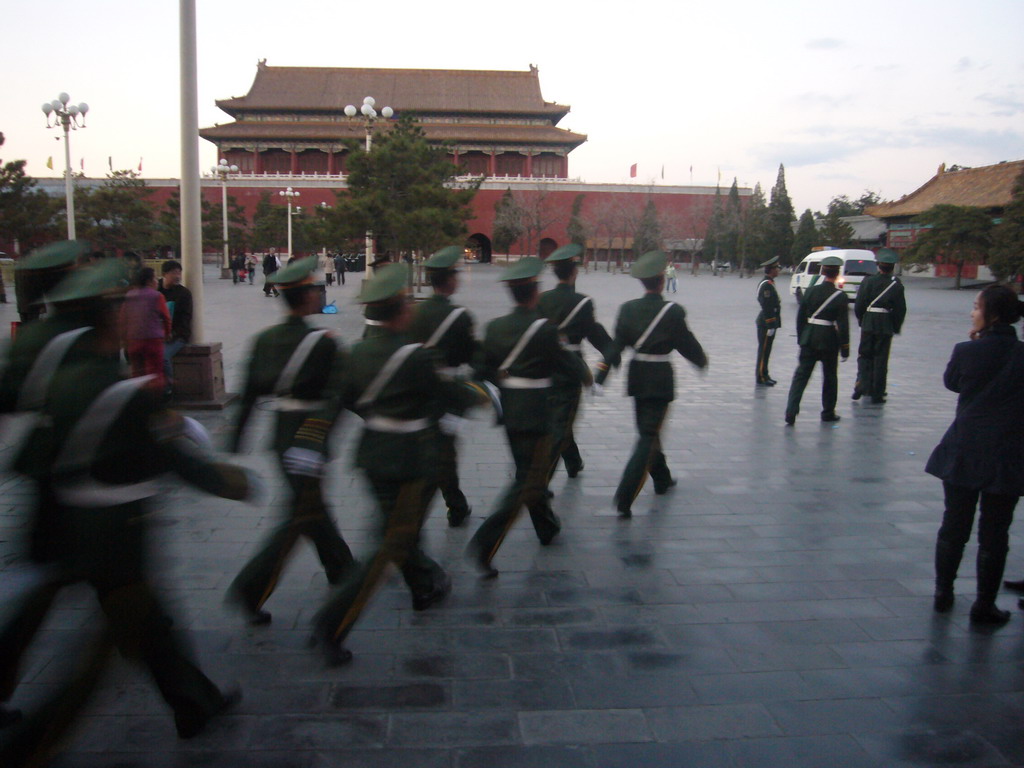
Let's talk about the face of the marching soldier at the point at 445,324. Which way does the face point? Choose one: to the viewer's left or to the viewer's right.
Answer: to the viewer's right

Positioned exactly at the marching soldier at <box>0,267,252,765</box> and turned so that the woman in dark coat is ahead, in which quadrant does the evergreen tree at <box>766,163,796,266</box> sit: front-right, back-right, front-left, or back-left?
front-left

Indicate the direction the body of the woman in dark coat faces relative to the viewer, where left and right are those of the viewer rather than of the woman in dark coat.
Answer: facing away from the viewer and to the left of the viewer

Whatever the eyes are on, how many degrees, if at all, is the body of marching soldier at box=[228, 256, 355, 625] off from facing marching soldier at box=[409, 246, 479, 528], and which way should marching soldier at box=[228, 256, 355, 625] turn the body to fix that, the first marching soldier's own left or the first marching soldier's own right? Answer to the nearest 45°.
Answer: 0° — they already face them

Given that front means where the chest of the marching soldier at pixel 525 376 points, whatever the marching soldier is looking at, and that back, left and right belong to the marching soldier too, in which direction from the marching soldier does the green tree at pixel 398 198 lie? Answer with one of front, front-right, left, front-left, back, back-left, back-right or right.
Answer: front-left

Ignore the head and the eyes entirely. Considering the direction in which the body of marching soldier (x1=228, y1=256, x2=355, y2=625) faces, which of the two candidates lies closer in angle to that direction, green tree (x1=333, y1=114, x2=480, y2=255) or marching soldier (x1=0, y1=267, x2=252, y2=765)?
the green tree

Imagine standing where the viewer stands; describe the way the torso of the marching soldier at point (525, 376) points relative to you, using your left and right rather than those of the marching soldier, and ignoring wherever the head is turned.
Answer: facing away from the viewer and to the right of the viewer

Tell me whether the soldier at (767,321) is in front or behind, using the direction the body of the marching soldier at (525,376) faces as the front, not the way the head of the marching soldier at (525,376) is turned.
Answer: in front

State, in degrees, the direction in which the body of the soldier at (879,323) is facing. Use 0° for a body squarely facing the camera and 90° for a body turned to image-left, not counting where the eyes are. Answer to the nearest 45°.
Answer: approximately 180°

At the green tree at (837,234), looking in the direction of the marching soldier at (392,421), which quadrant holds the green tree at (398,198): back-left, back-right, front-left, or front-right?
front-right
